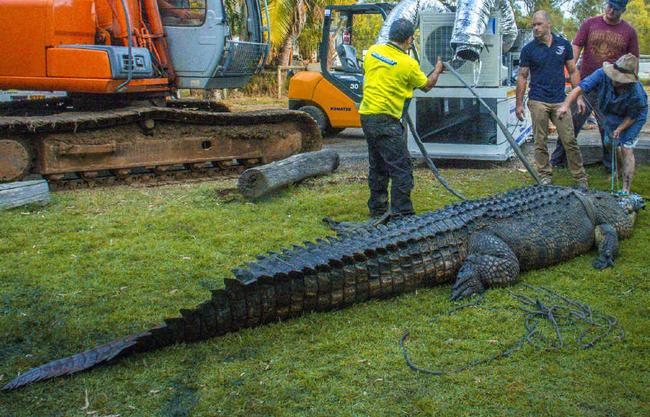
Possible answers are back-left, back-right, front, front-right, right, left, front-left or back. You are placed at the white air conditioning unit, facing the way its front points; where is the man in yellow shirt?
front

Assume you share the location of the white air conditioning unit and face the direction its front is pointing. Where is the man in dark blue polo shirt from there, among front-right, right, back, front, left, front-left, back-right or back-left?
front-left

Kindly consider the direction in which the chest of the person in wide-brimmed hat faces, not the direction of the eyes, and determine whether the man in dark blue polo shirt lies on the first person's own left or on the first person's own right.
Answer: on the first person's own right

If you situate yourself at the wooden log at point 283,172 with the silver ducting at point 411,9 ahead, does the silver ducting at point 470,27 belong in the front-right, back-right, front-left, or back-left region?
front-right

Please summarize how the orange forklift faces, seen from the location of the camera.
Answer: facing to the right of the viewer

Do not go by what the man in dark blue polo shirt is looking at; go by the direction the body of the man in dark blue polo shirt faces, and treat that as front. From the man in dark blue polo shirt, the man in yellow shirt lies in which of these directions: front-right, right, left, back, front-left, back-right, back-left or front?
front-right

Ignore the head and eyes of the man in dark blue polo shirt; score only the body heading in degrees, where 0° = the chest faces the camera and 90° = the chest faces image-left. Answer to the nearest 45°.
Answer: approximately 0°

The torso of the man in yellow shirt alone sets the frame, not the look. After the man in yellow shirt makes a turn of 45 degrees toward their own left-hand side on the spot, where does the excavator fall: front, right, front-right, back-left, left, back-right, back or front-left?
front-left

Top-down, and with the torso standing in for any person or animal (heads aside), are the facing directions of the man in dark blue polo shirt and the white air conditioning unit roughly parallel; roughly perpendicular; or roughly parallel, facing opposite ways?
roughly parallel

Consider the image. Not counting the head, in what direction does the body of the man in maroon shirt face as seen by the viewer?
toward the camera

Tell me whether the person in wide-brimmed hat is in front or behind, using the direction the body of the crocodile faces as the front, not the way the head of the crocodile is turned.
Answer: in front

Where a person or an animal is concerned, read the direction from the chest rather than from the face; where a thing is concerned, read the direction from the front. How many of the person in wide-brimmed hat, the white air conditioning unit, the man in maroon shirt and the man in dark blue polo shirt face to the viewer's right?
0

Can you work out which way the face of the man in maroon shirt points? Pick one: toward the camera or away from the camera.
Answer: toward the camera

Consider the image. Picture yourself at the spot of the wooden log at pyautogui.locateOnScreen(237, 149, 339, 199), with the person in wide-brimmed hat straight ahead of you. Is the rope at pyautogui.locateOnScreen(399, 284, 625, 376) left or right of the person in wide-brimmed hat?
right

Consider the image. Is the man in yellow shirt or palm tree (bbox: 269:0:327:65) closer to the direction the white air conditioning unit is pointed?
the man in yellow shirt

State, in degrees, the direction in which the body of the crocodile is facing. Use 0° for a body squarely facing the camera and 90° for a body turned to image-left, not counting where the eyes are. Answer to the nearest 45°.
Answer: approximately 225°

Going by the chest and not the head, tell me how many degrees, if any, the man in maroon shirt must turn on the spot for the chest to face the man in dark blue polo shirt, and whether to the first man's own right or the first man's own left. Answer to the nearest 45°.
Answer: approximately 45° to the first man's own right
